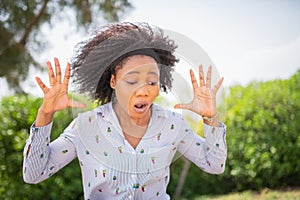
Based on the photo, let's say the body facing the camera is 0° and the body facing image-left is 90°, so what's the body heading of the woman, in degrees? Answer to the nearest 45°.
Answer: approximately 0°

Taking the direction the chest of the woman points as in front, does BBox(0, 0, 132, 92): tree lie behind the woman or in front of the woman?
behind
